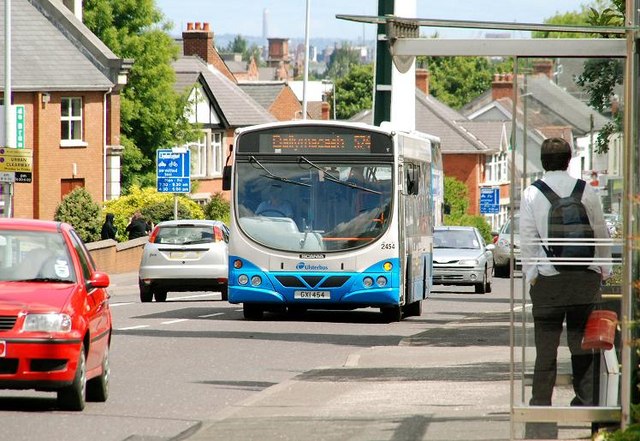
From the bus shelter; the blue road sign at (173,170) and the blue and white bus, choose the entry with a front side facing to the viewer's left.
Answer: the bus shelter

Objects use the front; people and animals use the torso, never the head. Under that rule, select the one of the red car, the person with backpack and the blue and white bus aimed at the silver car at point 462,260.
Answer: the person with backpack

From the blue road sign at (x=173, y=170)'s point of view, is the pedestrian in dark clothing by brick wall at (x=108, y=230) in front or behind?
behind

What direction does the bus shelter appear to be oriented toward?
to the viewer's left

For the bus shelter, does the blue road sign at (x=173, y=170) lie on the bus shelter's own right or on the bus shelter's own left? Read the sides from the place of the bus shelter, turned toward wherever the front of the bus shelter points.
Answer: on the bus shelter's own right

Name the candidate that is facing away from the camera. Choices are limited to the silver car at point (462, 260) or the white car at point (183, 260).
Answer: the white car

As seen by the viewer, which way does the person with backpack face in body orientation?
away from the camera

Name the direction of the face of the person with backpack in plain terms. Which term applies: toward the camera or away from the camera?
away from the camera

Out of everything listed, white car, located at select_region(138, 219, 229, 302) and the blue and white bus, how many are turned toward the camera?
1
